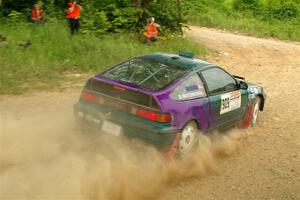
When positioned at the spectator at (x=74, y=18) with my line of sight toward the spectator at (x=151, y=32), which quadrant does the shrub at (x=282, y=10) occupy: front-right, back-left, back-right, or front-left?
front-left

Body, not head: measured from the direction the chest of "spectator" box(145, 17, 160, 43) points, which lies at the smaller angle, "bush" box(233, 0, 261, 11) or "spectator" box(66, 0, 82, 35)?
the spectator

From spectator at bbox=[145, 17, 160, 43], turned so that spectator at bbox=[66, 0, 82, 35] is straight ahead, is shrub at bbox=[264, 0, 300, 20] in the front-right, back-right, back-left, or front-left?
back-right

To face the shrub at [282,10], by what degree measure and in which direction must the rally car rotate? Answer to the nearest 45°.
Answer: approximately 45° to its left

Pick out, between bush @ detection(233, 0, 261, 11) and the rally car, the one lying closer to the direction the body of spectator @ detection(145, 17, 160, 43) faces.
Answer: the rally car

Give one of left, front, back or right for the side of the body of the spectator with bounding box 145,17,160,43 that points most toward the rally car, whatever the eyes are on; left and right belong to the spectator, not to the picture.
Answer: front

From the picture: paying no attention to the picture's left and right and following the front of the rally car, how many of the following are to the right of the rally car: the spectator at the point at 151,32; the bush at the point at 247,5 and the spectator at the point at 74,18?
0

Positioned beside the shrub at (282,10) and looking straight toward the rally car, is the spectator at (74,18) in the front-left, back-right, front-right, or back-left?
front-right

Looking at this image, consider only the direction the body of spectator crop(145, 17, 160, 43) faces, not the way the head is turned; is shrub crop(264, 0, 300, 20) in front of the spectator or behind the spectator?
behind

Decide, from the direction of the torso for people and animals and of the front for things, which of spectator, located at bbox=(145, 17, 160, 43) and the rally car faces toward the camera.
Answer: the spectator

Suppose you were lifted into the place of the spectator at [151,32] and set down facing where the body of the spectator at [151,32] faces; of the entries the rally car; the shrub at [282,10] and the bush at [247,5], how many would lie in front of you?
1

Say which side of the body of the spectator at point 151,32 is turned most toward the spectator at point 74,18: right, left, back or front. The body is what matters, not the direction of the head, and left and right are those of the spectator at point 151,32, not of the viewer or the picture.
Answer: right

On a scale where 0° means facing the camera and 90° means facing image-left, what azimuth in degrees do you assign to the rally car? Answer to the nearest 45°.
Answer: approximately 225°

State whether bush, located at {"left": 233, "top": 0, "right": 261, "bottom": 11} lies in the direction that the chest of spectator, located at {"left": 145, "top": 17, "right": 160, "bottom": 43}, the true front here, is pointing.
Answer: no

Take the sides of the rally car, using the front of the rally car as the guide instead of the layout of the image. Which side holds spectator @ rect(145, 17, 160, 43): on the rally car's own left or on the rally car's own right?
on the rally car's own left

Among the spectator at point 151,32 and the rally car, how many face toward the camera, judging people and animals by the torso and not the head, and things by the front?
1

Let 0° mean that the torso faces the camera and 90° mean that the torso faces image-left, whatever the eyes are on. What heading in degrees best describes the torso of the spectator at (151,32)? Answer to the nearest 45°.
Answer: approximately 0°

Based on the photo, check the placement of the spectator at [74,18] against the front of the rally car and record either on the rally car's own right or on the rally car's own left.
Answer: on the rally car's own left
